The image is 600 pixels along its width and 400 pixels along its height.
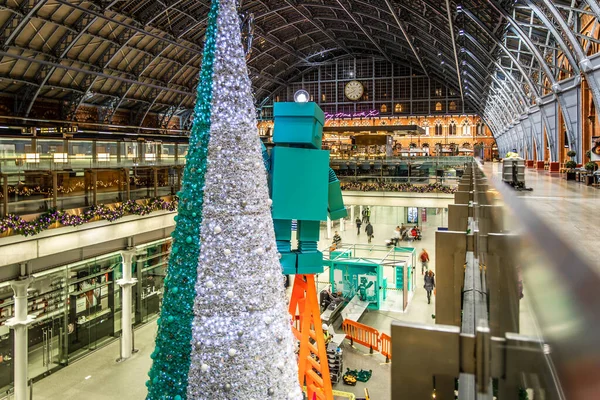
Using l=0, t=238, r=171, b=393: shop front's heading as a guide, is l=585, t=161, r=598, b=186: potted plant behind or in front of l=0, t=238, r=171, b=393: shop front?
in front

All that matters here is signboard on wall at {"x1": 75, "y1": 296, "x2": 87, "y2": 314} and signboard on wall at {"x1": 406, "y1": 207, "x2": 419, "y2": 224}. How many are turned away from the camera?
0

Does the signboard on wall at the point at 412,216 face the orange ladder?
yes

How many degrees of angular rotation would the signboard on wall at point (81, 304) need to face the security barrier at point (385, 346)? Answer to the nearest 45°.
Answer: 0° — it already faces it

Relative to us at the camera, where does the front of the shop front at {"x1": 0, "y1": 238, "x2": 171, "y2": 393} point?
facing the viewer and to the right of the viewer

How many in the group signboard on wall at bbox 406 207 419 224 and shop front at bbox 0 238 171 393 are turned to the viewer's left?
0

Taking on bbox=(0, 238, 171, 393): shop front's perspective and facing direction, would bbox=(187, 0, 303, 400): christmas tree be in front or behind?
in front

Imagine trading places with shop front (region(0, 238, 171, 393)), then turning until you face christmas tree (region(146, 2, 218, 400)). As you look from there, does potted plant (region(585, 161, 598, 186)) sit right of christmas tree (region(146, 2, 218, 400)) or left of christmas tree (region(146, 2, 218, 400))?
left

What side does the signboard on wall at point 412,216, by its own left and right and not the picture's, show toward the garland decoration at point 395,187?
front

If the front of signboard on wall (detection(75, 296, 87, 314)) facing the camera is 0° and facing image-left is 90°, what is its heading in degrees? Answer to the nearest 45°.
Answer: approximately 315°

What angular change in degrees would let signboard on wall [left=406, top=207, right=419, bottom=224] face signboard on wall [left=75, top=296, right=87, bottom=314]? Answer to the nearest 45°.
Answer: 0° — it already faces it

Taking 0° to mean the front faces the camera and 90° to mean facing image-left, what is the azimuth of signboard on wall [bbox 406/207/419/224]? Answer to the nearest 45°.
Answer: approximately 0°

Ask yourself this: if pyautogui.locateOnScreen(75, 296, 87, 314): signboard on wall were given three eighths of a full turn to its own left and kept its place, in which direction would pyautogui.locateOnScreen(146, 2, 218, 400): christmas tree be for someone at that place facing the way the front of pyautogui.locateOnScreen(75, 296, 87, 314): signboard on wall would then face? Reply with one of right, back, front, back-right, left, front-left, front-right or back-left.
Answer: back

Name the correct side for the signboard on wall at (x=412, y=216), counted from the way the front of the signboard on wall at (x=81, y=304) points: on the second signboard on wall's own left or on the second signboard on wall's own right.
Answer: on the second signboard on wall's own left
